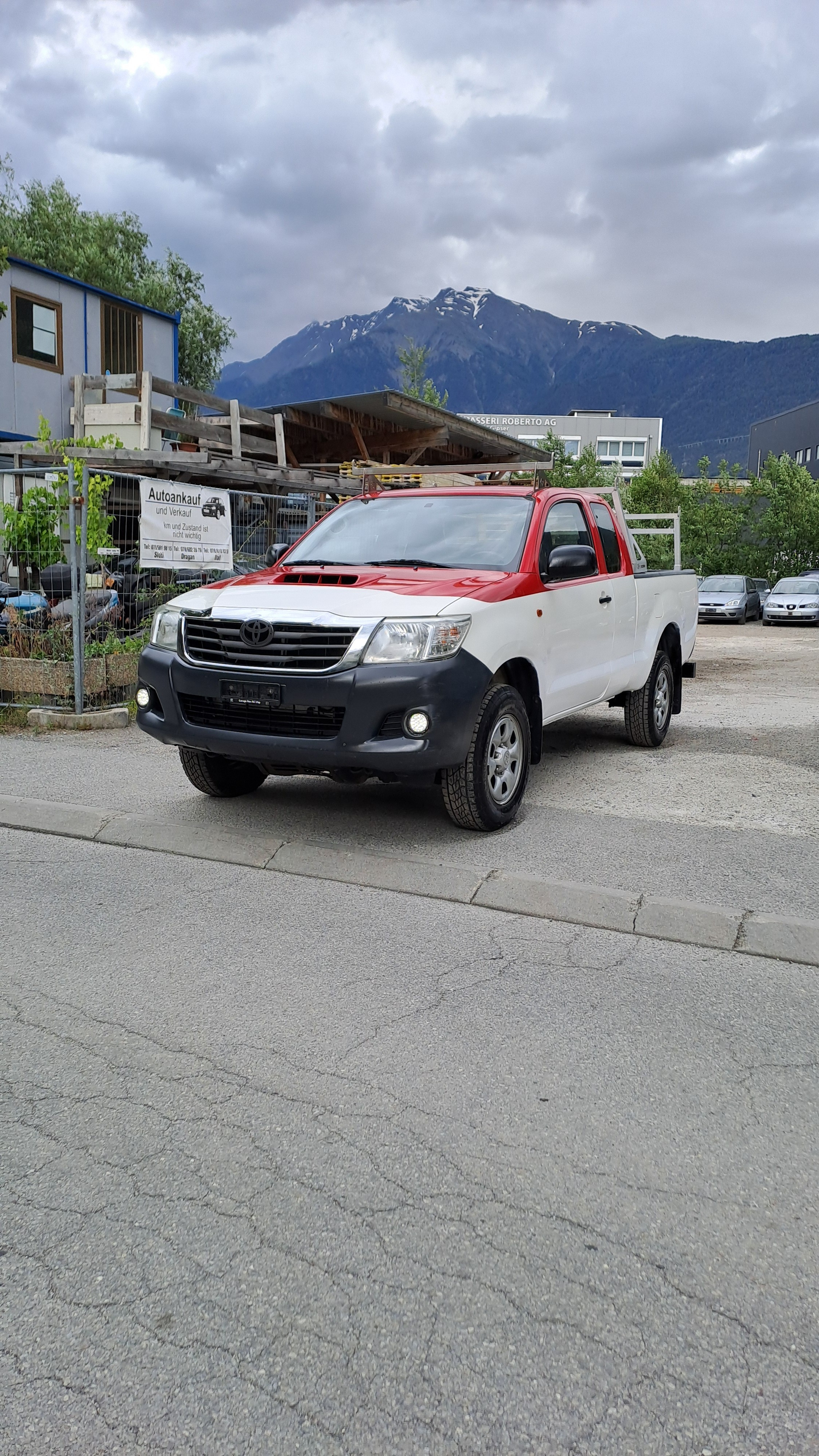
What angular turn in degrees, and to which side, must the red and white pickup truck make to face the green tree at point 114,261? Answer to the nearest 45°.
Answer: approximately 135° to its right

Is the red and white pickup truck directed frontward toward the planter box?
no

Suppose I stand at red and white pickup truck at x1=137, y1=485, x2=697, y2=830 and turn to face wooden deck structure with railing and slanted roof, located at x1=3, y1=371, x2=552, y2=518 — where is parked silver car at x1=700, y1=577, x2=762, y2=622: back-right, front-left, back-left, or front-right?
front-right

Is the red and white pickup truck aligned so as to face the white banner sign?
no

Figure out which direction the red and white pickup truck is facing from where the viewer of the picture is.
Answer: facing the viewer and to the left of the viewer

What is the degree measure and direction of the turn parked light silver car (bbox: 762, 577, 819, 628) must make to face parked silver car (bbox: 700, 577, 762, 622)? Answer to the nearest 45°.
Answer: approximately 135° to its right

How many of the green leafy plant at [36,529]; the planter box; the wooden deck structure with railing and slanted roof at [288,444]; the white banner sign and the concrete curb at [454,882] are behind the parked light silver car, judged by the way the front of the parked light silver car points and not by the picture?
0

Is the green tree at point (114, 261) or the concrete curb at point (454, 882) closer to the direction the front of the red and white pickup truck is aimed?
the concrete curb

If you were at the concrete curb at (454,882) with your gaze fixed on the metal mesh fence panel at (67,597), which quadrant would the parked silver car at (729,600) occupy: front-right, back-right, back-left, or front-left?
front-right

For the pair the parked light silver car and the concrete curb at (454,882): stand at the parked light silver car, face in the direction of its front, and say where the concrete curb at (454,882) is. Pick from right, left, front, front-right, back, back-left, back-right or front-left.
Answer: front

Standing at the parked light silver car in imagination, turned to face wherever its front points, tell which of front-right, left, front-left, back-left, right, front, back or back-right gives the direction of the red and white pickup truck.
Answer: front

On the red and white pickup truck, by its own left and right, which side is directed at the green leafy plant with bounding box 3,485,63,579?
right

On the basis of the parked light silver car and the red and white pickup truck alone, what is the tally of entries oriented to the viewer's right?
0

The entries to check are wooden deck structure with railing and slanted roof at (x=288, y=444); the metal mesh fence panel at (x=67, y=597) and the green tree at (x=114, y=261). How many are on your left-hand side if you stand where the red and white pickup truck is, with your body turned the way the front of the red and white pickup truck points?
0

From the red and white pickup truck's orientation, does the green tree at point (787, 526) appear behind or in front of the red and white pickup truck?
behind

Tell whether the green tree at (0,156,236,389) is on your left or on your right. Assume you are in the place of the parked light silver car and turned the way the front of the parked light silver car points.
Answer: on your right

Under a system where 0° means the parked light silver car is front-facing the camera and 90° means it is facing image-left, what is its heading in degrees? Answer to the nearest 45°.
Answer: approximately 0°

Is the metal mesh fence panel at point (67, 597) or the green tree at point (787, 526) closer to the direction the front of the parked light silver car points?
the metal mesh fence panel

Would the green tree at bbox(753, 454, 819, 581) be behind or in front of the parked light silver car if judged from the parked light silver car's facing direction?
behind
